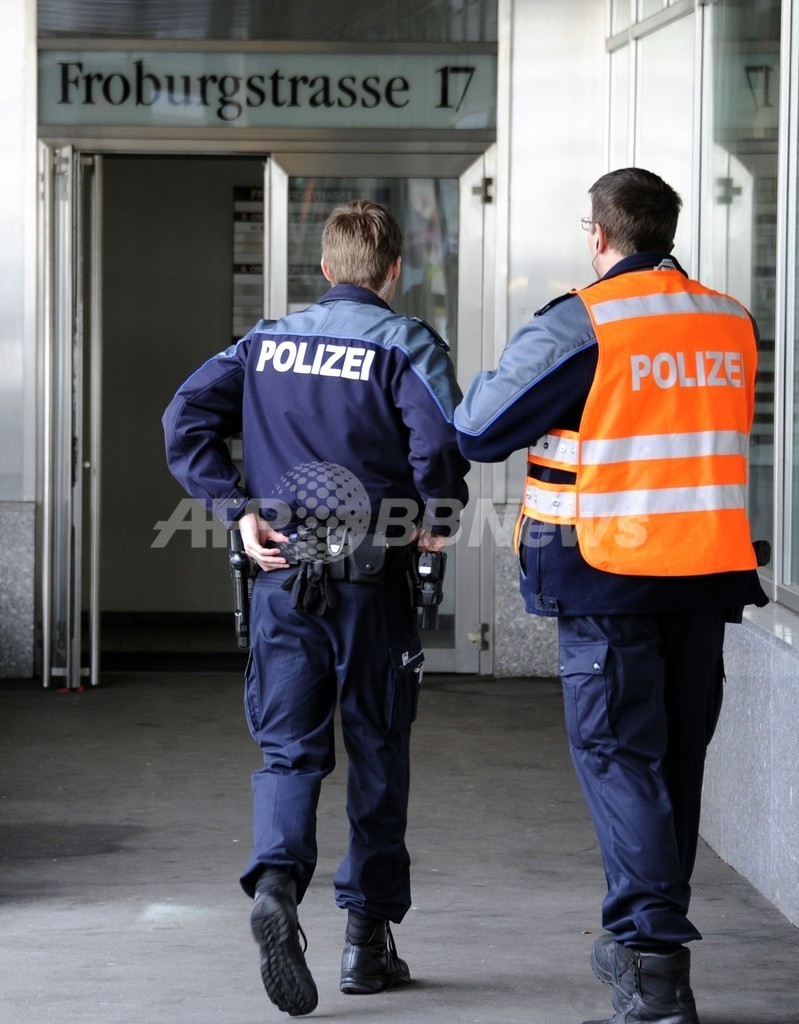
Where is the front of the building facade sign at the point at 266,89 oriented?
toward the camera

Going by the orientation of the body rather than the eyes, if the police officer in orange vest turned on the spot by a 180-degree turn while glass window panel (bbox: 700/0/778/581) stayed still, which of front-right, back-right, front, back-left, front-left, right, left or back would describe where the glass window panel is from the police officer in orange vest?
back-left

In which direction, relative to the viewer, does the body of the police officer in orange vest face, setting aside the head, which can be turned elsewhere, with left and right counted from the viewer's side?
facing away from the viewer and to the left of the viewer

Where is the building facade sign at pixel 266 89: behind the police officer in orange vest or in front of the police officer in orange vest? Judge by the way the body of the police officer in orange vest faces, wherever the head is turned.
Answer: in front

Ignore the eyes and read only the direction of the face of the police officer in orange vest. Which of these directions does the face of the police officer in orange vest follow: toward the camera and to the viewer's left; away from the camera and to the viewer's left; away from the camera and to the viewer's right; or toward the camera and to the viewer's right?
away from the camera and to the viewer's left

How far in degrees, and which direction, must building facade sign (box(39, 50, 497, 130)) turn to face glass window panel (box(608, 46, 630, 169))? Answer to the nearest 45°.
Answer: approximately 90° to its left

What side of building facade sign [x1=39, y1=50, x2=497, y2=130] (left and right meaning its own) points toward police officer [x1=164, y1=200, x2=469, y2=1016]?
front

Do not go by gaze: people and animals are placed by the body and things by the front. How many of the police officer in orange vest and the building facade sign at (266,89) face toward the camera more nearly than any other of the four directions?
1

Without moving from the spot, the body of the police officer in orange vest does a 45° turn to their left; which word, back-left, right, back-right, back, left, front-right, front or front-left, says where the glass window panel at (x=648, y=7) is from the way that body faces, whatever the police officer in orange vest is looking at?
right

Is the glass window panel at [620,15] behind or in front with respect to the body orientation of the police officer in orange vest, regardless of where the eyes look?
in front

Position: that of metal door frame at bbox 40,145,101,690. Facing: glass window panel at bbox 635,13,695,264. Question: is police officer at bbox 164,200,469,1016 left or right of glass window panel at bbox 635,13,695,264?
right

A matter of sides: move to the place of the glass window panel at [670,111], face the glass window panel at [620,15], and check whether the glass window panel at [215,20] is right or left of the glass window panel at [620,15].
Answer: left
